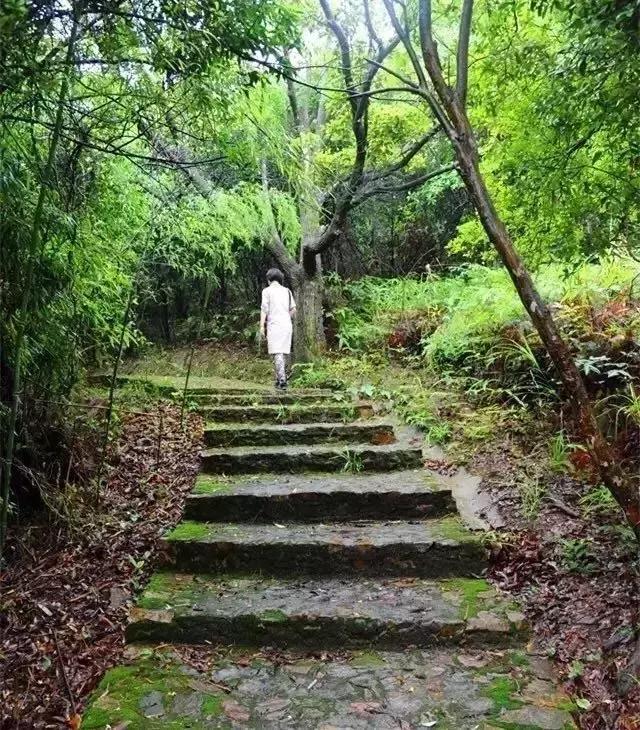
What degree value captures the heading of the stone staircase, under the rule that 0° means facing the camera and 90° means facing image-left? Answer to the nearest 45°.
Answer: approximately 0°

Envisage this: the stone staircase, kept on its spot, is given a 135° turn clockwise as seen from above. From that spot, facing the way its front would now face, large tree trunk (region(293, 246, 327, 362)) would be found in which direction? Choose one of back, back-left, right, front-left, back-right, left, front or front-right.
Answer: front-right

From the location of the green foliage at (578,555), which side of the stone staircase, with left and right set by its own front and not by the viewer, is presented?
left
